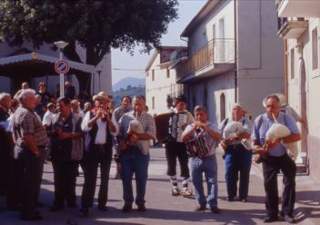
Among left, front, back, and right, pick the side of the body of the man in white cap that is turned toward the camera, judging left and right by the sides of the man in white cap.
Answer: front

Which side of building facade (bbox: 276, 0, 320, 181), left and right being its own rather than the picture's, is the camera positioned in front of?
left

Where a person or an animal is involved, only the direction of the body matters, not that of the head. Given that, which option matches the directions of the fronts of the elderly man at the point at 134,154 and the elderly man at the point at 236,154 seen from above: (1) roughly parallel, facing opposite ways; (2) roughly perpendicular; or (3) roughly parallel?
roughly parallel

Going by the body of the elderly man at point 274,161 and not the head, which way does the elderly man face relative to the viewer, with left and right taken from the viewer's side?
facing the viewer

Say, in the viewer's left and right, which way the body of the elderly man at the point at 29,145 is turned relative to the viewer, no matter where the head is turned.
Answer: facing to the right of the viewer

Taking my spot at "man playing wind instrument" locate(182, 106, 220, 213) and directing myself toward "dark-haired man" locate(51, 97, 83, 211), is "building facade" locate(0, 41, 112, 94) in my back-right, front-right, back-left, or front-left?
front-right

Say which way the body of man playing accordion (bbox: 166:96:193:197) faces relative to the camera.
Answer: toward the camera

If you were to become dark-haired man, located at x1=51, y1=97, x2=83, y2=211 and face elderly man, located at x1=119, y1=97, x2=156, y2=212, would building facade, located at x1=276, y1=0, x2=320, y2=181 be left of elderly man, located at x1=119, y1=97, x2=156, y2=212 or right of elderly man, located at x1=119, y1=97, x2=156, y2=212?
left

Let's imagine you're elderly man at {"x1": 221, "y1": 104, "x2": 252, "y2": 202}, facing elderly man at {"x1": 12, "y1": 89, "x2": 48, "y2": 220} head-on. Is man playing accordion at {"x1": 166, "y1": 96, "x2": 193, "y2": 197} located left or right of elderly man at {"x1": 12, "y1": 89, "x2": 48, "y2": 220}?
right

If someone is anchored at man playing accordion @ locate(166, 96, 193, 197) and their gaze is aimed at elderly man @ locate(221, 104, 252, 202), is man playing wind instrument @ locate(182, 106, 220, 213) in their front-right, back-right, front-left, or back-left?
front-right
